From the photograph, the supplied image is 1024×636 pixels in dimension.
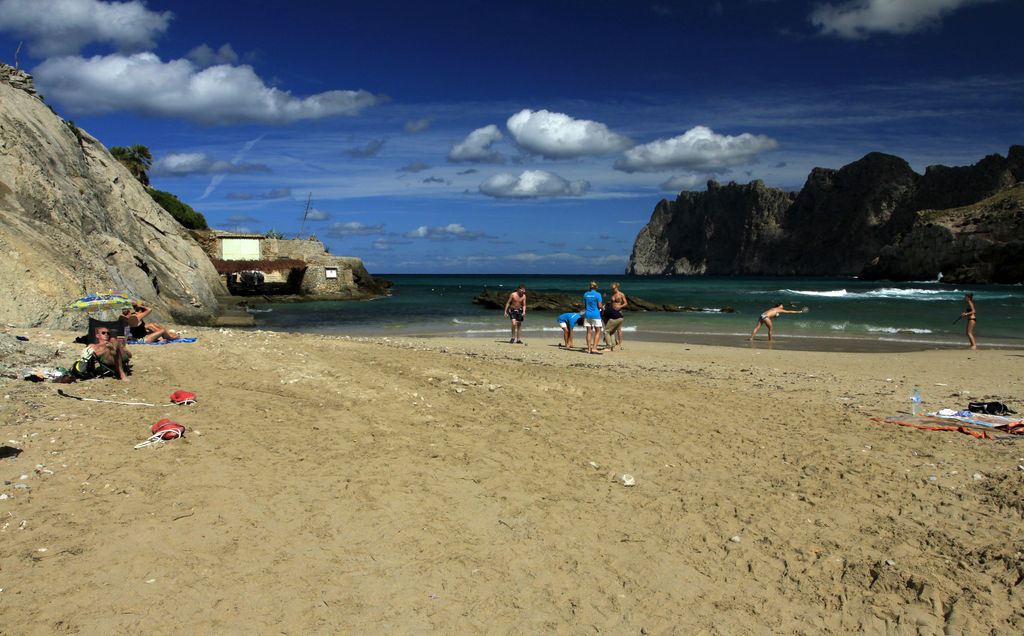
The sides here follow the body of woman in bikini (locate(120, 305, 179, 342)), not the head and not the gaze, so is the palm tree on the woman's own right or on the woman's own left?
on the woman's own left

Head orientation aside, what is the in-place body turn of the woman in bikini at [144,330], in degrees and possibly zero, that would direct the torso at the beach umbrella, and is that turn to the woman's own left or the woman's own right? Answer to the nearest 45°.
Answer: approximately 135° to the woman's own left

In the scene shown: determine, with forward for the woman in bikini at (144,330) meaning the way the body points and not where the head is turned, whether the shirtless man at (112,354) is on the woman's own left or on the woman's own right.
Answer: on the woman's own right

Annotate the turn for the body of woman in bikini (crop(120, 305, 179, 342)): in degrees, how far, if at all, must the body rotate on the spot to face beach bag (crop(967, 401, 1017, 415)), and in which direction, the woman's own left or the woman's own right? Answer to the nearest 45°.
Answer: approximately 45° to the woman's own right

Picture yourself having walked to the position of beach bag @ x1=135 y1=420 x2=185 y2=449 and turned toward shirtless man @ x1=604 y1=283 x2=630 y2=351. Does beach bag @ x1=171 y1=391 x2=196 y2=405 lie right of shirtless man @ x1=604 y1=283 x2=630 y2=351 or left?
left

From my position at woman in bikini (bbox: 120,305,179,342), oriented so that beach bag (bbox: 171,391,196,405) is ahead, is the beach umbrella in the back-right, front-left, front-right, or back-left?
back-right

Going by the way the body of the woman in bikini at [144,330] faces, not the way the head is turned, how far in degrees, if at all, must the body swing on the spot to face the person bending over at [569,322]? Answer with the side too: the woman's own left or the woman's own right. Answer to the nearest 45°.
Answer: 0° — they already face them

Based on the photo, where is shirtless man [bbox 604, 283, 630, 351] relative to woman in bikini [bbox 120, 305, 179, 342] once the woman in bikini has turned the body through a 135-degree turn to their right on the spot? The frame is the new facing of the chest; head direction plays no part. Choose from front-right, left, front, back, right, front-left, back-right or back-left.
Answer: back-left

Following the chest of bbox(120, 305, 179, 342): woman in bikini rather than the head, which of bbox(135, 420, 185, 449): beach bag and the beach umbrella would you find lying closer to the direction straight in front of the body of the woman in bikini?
the beach bag

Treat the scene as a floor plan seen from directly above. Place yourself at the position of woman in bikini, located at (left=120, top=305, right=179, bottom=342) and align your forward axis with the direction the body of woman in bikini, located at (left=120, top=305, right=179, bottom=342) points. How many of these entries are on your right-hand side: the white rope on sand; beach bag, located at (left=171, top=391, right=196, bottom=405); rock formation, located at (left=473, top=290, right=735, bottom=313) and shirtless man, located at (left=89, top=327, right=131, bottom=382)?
3

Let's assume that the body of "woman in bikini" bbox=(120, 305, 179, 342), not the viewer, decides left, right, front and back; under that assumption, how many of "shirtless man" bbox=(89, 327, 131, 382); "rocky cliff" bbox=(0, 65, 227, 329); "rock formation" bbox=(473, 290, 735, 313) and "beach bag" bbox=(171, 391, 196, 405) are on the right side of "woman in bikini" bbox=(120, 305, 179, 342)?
2

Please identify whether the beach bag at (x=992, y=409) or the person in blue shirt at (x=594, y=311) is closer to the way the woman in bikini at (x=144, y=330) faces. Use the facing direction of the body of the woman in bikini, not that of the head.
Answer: the person in blue shirt

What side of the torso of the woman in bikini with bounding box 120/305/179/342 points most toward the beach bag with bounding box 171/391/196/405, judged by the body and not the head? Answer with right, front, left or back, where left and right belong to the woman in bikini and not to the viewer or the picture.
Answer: right

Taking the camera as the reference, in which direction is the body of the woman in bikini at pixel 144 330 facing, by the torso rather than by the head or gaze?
to the viewer's right

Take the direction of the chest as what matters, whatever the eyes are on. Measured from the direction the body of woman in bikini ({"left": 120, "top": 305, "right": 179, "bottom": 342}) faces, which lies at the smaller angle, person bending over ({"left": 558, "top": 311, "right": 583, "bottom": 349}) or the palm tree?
the person bending over

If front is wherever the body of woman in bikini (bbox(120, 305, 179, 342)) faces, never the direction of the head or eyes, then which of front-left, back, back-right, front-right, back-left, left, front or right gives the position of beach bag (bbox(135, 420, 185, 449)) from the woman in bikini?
right

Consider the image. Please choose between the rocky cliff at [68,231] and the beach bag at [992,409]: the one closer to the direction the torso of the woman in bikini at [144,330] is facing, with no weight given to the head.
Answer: the beach bag

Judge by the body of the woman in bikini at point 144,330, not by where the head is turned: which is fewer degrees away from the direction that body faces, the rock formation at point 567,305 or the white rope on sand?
the rock formation
